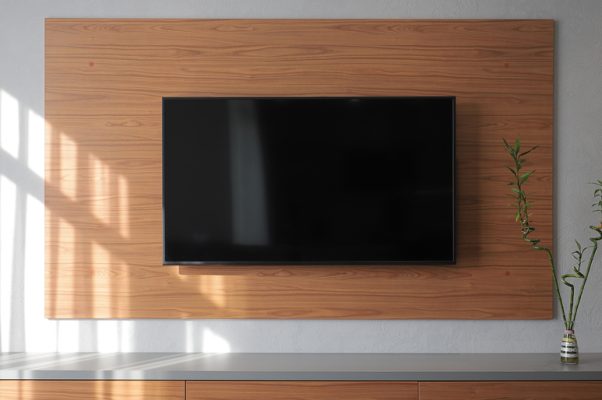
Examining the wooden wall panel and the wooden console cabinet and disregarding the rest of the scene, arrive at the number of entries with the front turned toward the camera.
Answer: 2

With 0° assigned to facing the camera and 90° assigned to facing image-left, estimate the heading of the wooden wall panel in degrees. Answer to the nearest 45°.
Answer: approximately 0°
